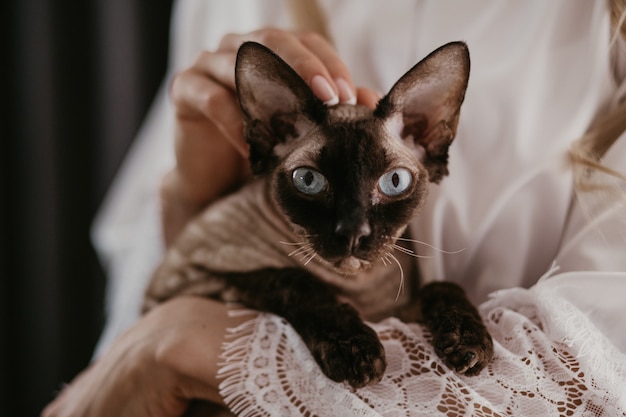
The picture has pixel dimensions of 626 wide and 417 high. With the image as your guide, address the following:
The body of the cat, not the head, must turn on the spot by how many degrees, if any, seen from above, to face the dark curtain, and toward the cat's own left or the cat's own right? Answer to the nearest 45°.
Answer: approximately 180°

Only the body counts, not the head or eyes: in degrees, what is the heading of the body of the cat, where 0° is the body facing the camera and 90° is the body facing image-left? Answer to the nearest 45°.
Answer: approximately 315°
